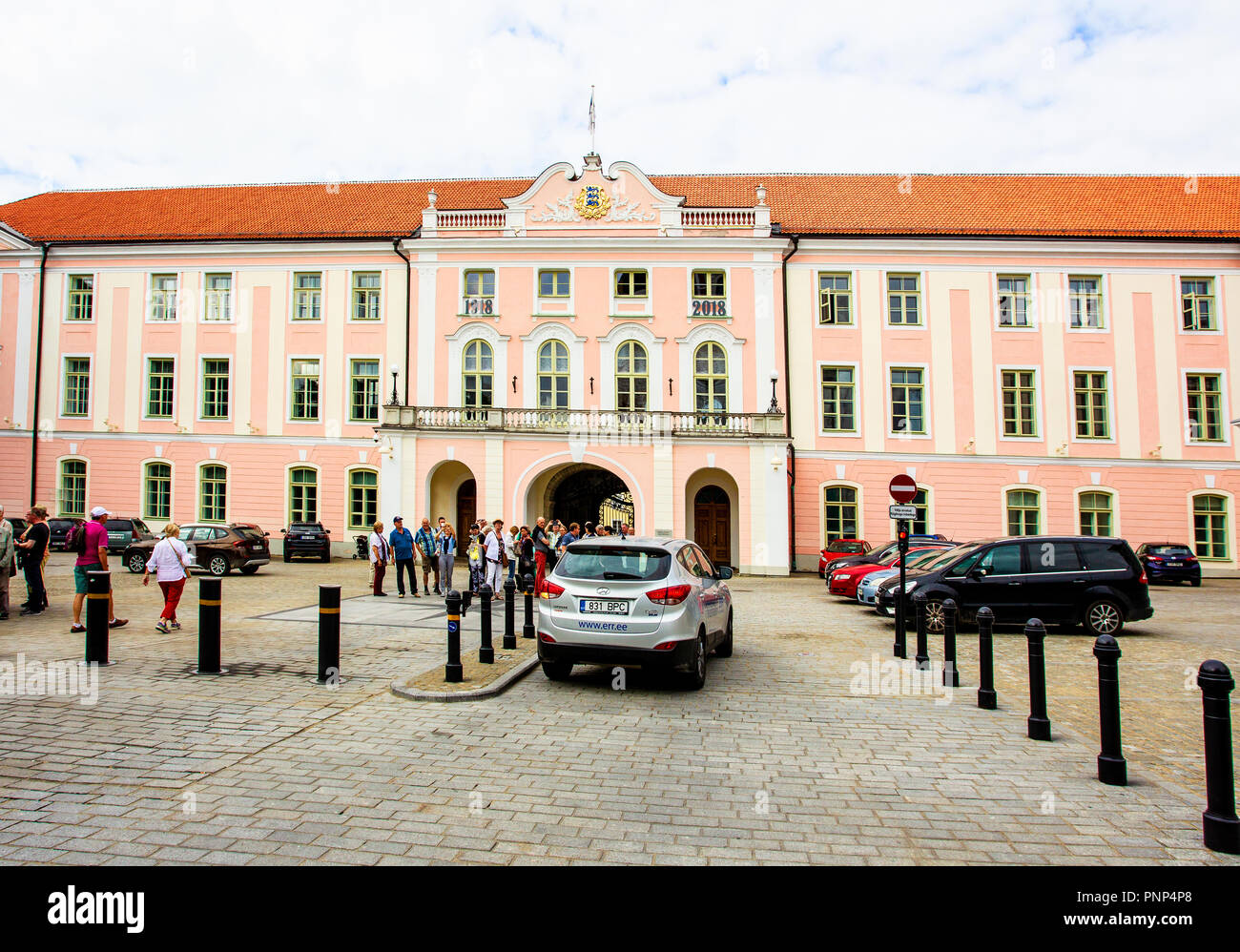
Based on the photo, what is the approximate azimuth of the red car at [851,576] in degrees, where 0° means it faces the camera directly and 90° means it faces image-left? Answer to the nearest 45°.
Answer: approximately 45°

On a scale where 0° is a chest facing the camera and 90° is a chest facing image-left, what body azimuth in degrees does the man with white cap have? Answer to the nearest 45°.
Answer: approximately 270°

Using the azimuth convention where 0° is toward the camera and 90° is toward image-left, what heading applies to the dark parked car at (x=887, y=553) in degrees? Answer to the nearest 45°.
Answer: approximately 45°

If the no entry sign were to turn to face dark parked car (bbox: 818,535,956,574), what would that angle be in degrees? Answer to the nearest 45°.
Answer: approximately 180°

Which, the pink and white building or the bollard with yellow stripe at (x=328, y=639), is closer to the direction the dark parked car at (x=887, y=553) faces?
the bollard with yellow stripe

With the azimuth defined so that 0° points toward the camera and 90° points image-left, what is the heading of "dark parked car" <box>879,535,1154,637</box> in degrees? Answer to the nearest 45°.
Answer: approximately 90°

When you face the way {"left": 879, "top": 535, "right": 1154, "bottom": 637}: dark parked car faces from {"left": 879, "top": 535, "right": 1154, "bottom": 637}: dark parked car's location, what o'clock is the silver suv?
The silver suv is roughly at 10 o'clock from the dark parked car.
